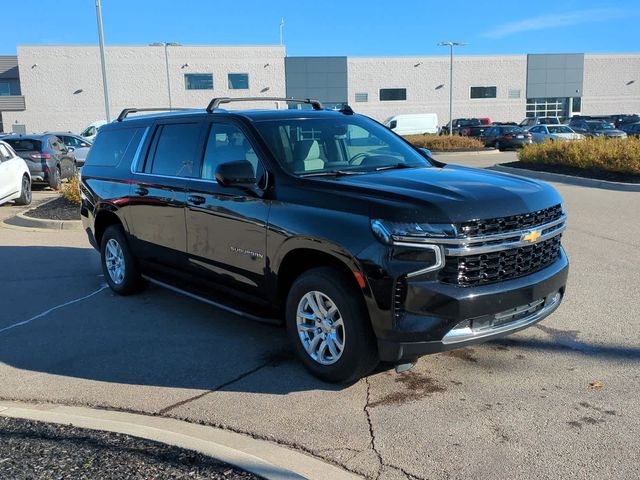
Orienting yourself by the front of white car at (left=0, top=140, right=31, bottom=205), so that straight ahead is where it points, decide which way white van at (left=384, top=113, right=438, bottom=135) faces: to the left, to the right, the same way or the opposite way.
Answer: to the left

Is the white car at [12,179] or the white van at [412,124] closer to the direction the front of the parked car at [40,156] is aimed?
the white van

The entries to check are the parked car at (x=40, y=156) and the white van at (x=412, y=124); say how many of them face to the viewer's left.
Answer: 1

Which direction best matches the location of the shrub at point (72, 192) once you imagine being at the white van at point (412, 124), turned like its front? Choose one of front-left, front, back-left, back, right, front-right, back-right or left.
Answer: left

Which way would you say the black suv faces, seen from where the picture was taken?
facing the viewer and to the right of the viewer

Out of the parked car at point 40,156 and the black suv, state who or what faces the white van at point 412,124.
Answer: the parked car

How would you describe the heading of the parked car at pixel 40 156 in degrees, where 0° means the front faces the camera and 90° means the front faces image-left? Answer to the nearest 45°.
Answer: approximately 225°

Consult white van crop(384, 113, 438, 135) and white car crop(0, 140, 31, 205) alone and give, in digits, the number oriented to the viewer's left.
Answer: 1

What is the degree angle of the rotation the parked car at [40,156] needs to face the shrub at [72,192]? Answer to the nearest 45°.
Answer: approximately 135° to its right

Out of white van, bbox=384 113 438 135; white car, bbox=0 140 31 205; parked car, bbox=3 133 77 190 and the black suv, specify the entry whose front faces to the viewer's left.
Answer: the white van

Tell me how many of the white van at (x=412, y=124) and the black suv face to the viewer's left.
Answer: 1

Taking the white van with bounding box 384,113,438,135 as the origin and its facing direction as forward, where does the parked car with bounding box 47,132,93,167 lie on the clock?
The parked car is roughly at 10 o'clock from the white van.

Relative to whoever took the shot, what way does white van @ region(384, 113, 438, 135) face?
facing to the left of the viewer

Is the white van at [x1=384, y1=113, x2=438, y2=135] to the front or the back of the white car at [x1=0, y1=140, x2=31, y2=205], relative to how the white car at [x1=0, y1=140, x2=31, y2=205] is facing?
to the front
